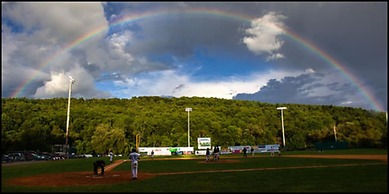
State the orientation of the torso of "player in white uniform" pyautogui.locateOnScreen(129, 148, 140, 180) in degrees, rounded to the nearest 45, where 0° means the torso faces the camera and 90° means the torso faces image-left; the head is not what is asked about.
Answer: approximately 180°
